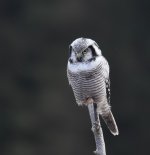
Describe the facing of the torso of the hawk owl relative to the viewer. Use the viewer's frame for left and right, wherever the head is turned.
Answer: facing the viewer and to the left of the viewer
